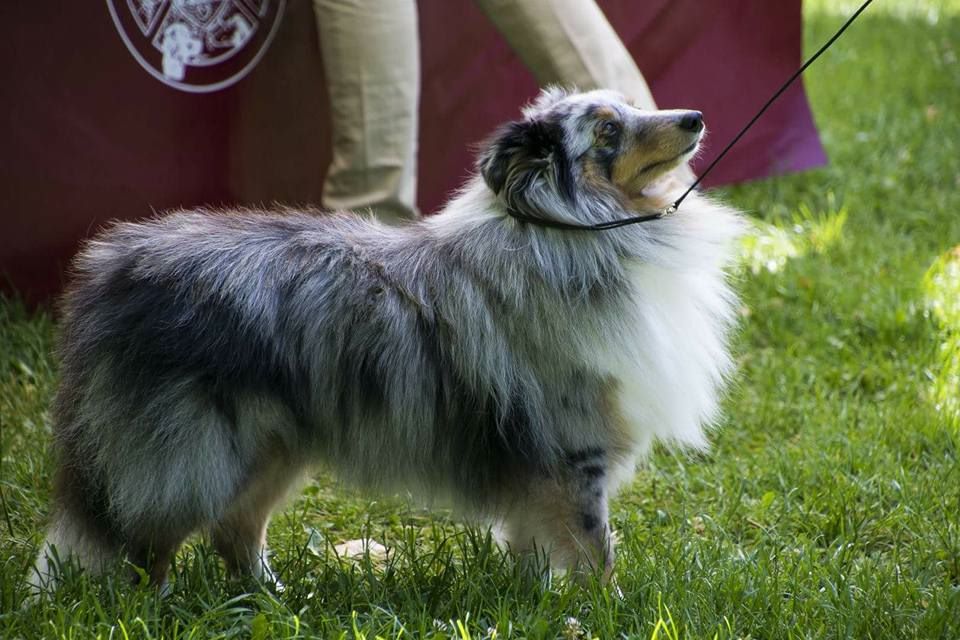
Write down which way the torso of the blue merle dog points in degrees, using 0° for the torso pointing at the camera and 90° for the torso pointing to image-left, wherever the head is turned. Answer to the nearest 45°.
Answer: approximately 270°

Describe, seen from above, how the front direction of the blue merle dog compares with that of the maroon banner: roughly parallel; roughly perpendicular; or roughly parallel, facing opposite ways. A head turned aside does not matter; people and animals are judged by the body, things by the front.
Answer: roughly perpendicular

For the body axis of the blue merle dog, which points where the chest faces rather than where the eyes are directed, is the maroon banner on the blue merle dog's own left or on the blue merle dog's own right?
on the blue merle dog's own left

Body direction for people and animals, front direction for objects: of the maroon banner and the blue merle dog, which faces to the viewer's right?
the blue merle dog

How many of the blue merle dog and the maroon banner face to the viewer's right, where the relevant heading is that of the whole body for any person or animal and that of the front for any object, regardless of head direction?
1

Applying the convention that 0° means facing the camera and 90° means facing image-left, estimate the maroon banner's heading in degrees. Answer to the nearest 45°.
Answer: approximately 0°

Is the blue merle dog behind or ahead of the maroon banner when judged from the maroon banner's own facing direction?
ahead
